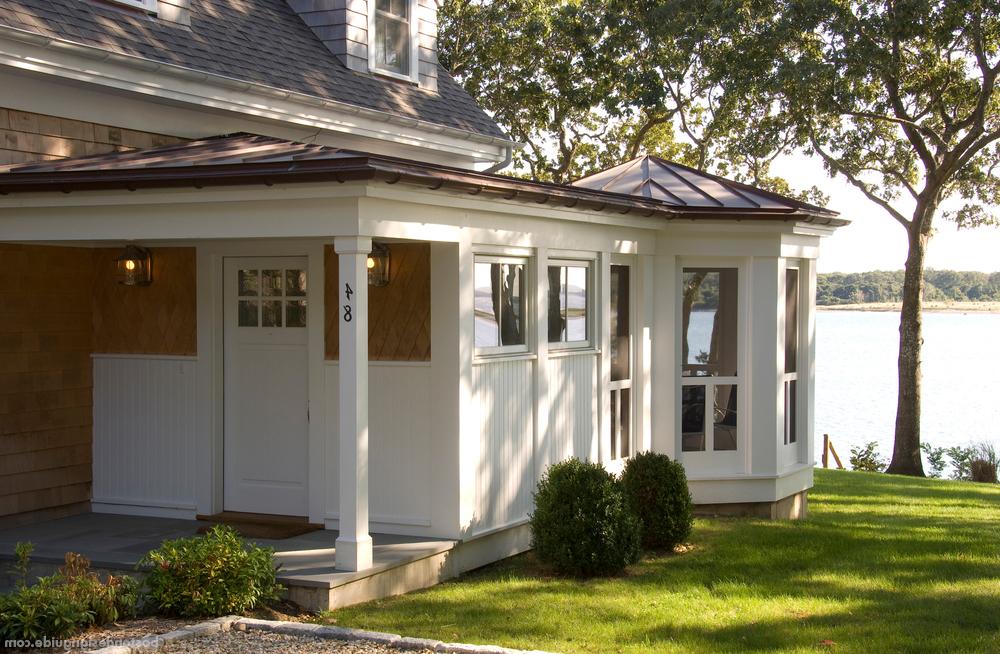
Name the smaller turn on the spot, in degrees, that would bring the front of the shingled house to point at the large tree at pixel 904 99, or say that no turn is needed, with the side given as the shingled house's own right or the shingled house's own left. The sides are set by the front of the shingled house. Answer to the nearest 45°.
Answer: approximately 135° to the shingled house's own left

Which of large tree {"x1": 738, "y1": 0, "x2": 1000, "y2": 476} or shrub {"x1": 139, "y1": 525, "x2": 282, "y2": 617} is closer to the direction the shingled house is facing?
the shrub

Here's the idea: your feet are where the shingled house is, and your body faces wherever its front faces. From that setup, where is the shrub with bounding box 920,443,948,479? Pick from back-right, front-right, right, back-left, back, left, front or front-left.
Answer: back-left

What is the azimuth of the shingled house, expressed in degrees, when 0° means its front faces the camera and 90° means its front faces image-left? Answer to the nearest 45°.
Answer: approximately 0°

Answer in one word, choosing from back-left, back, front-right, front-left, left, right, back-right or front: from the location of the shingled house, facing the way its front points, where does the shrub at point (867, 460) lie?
back-left

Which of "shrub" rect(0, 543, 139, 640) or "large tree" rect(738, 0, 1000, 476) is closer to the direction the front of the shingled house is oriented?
the shrub

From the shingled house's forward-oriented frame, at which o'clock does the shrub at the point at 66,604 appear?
The shrub is roughly at 1 o'clock from the shingled house.
